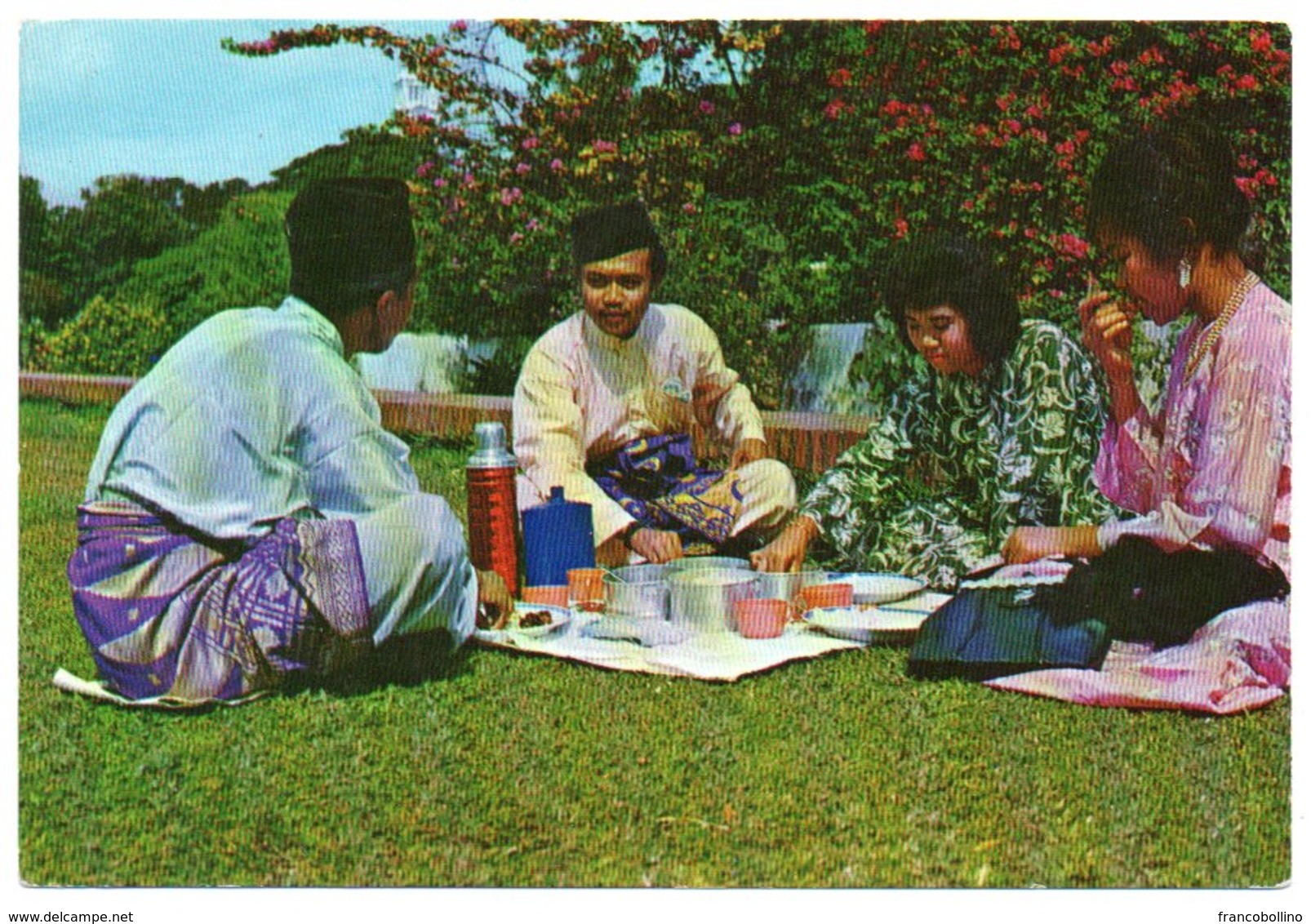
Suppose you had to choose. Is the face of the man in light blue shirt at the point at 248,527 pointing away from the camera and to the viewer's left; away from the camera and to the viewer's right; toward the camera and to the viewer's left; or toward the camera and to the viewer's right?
away from the camera and to the viewer's right

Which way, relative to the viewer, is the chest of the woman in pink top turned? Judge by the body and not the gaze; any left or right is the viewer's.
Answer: facing to the left of the viewer

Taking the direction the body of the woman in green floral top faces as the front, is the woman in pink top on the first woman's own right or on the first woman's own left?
on the first woman's own left

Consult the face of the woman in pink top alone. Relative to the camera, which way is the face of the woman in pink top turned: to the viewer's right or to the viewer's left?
to the viewer's left

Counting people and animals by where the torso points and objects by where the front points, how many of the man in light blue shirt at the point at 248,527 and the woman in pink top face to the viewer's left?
1

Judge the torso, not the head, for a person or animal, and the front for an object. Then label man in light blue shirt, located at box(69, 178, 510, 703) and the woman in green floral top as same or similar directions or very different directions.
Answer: very different directions

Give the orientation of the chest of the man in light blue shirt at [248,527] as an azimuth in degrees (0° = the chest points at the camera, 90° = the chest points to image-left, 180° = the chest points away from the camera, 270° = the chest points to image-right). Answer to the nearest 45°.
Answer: approximately 225°
